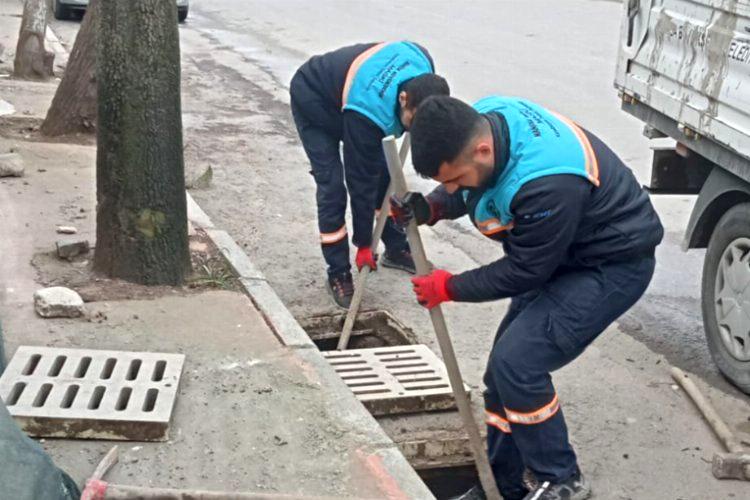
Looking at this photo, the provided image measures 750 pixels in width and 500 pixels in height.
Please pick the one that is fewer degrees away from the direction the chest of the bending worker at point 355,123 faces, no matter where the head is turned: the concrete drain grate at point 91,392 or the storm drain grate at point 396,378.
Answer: the storm drain grate

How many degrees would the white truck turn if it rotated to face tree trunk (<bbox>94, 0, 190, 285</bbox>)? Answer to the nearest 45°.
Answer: approximately 135° to its right

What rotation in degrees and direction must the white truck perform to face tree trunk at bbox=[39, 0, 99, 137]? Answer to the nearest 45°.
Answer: approximately 135° to its right

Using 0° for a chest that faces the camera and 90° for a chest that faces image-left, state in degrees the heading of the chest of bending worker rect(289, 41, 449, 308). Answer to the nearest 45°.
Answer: approximately 315°

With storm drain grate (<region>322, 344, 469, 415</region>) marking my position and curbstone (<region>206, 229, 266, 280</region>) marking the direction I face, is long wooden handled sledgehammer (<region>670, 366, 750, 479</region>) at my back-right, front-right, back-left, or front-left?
back-right

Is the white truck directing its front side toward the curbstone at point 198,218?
no

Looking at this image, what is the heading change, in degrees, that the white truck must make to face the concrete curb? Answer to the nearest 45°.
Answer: approximately 90° to its right

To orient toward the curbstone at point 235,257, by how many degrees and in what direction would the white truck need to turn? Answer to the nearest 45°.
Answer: approximately 135° to its right

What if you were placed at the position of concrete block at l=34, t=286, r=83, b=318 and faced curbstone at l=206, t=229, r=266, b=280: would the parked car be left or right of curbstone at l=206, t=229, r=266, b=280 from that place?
left

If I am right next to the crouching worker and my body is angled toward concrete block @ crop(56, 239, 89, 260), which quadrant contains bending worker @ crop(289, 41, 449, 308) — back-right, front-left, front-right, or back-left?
front-right

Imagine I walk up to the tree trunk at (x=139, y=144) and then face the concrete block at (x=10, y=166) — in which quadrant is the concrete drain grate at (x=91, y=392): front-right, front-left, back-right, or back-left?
back-left

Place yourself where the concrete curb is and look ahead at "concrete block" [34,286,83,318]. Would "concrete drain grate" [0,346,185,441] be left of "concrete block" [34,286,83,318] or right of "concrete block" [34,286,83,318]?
left

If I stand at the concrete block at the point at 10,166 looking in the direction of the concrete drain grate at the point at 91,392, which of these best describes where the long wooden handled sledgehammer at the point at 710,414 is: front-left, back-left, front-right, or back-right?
front-left
